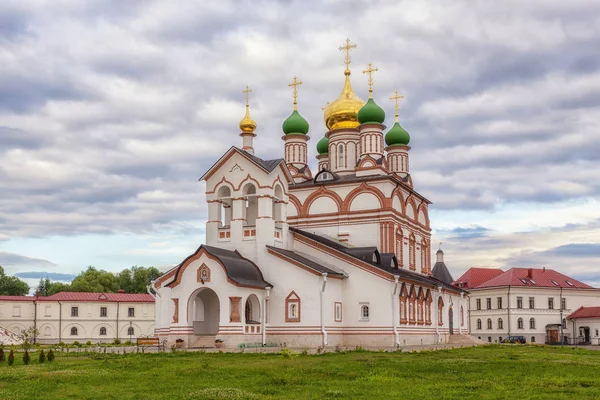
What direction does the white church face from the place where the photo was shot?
facing the viewer and to the left of the viewer
